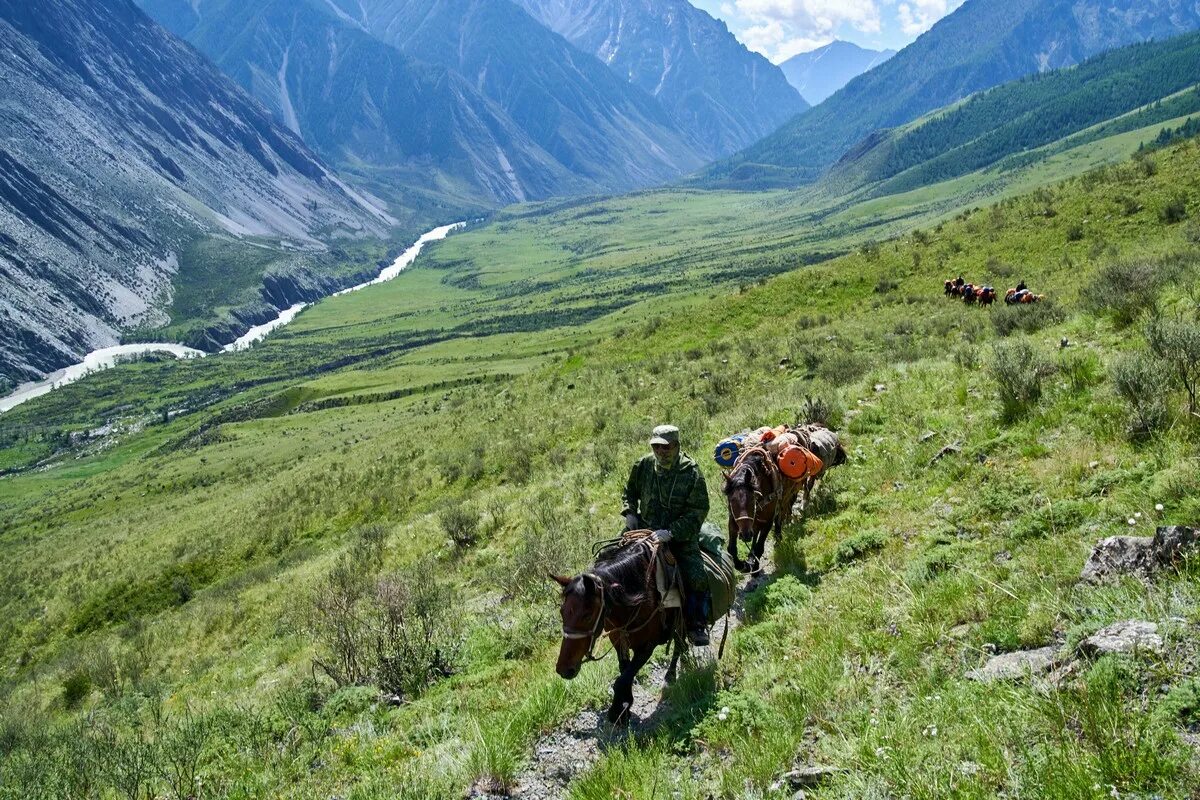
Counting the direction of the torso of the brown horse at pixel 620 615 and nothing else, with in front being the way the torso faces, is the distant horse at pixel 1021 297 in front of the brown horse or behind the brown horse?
behind

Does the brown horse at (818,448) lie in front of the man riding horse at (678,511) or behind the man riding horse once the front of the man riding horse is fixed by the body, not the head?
behind

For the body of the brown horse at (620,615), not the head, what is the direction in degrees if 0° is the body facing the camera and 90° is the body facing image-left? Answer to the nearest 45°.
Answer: approximately 45°

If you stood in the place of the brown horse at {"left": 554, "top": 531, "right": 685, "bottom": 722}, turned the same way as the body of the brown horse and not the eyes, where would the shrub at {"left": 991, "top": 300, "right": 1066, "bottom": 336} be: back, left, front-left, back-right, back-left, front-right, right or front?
back

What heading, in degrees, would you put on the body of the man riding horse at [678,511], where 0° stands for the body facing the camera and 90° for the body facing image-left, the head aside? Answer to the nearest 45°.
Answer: approximately 45°

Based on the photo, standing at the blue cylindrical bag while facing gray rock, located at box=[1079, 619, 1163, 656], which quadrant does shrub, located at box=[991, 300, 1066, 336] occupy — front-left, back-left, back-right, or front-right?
back-left

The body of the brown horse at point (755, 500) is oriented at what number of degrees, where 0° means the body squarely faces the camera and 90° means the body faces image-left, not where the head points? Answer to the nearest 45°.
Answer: approximately 45°

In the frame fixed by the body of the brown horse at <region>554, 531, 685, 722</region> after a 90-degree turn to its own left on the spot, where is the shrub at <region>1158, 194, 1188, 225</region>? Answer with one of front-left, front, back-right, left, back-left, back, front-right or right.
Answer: left

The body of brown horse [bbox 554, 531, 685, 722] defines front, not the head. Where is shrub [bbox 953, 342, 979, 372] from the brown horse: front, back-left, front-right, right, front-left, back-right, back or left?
back

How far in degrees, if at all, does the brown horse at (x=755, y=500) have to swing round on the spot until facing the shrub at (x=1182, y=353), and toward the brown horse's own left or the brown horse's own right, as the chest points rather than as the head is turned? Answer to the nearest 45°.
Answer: approximately 135° to the brown horse's own left

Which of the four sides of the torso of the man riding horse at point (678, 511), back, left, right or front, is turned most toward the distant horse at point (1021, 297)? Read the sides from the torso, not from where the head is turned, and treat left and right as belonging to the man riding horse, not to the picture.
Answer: back

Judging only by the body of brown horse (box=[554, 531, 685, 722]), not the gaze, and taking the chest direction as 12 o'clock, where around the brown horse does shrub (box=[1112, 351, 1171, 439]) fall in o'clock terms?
The shrub is roughly at 7 o'clock from the brown horse.

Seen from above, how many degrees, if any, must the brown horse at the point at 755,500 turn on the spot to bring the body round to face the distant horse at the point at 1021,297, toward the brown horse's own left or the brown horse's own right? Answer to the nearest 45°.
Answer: approximately 180°
